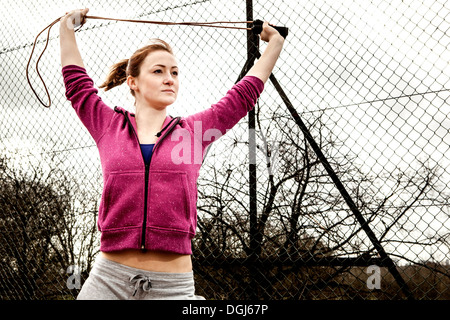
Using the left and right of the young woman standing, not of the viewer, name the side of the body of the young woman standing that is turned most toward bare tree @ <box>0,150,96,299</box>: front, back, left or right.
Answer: back

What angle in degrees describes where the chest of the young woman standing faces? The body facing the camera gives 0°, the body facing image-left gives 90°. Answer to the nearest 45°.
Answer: approximately 0°

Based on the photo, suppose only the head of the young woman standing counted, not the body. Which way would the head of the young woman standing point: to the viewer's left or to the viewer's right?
to the viewer's right
